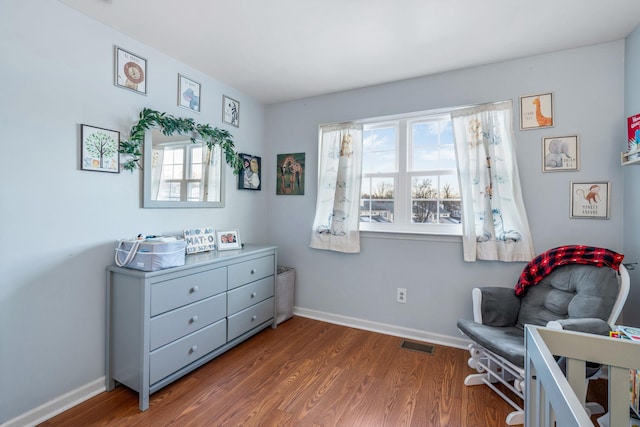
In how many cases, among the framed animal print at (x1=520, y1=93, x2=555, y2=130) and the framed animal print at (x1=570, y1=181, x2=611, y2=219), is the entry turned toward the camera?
2

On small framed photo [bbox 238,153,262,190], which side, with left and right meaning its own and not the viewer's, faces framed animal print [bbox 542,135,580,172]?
front

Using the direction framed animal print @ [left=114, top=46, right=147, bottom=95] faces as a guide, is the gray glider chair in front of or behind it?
in front

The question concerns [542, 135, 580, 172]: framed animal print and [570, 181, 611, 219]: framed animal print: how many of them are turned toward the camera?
2

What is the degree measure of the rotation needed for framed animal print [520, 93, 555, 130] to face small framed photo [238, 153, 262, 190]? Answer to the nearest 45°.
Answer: approximately 90° to its right

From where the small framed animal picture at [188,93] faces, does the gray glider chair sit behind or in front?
in front

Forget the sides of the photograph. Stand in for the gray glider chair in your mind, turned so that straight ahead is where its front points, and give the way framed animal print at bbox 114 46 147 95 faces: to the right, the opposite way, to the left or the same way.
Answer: the opposite way

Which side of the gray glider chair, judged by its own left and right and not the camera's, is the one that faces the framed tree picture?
front
